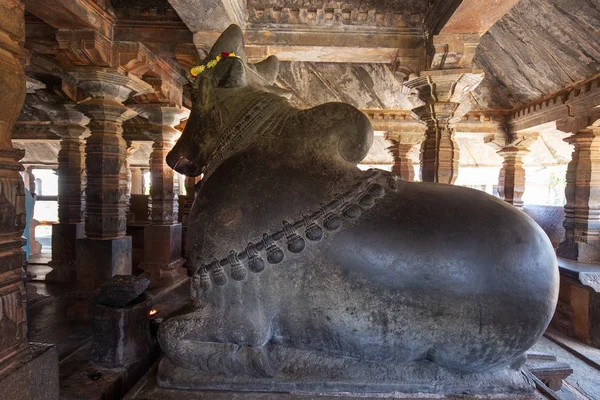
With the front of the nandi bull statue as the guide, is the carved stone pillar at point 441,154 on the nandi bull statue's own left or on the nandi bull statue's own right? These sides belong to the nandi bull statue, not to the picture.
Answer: on the nandi bull statue's own right

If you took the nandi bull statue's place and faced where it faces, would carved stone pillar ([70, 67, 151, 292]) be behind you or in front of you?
in front

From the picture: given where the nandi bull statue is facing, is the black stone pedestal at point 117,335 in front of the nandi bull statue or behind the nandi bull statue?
in front

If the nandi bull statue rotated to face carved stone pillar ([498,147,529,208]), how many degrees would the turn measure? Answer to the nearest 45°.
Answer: approximately 135° to its right

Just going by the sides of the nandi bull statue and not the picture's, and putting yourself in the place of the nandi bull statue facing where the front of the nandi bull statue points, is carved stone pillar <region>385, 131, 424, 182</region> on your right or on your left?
on your right

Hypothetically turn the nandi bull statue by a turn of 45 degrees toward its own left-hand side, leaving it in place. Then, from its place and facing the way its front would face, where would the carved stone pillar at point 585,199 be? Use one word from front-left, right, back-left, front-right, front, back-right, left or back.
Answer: back

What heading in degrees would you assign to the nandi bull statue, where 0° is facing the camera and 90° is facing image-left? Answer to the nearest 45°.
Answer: approximately 90°

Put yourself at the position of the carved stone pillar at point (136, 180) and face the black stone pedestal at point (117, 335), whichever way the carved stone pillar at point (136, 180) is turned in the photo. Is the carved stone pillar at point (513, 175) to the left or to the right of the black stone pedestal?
left

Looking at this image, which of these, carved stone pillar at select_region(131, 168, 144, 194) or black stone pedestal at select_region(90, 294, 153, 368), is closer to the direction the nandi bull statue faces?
the black stone pedestal

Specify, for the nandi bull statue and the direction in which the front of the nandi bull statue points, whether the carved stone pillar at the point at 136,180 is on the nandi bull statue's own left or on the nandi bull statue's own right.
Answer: on the nandi bull statue's own right
